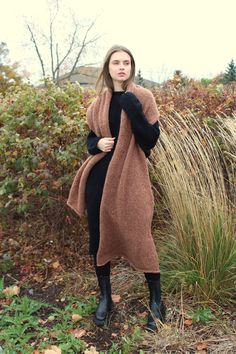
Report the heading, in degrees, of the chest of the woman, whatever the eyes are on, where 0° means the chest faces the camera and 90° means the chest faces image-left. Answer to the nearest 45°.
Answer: approximately 0°

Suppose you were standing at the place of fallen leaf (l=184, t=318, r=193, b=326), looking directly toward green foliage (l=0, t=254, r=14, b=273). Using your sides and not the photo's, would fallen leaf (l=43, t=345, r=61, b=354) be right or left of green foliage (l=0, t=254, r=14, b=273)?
left

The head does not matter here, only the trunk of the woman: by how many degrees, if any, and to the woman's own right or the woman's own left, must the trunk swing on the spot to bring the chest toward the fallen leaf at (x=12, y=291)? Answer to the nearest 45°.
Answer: approximately 135° to the woman's own right

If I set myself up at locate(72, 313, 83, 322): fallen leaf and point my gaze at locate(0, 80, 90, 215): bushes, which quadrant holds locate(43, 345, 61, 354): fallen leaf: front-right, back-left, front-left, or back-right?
back-left

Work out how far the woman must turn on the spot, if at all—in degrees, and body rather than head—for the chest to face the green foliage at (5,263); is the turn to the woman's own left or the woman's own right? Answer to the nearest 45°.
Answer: approximately 135° to the woman's own right

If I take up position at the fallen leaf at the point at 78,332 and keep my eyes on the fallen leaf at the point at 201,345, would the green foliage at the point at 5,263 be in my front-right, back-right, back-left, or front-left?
back-left
